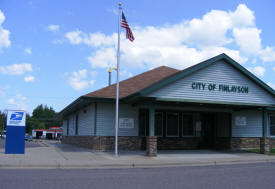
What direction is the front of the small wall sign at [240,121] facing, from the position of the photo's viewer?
facing the viewer

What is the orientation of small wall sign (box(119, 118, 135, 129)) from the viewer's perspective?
toward the camera

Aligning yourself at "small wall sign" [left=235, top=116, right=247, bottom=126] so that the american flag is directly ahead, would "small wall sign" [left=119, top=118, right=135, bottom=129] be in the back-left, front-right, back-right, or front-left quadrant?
front-right

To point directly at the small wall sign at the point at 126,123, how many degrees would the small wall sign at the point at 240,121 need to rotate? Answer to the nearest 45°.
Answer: approximately 45° to its right

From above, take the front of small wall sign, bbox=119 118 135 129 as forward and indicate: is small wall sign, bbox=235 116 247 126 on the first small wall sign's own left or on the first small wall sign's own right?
on the first small wall sign's own left

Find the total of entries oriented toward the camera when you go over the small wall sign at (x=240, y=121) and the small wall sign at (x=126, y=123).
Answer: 2

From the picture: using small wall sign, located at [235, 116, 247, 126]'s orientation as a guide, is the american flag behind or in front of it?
in front

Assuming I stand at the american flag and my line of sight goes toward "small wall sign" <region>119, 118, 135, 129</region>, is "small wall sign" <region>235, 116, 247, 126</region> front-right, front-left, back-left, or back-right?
front-right

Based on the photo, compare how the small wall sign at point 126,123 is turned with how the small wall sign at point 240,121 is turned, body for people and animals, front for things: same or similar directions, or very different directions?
same or similar directions
